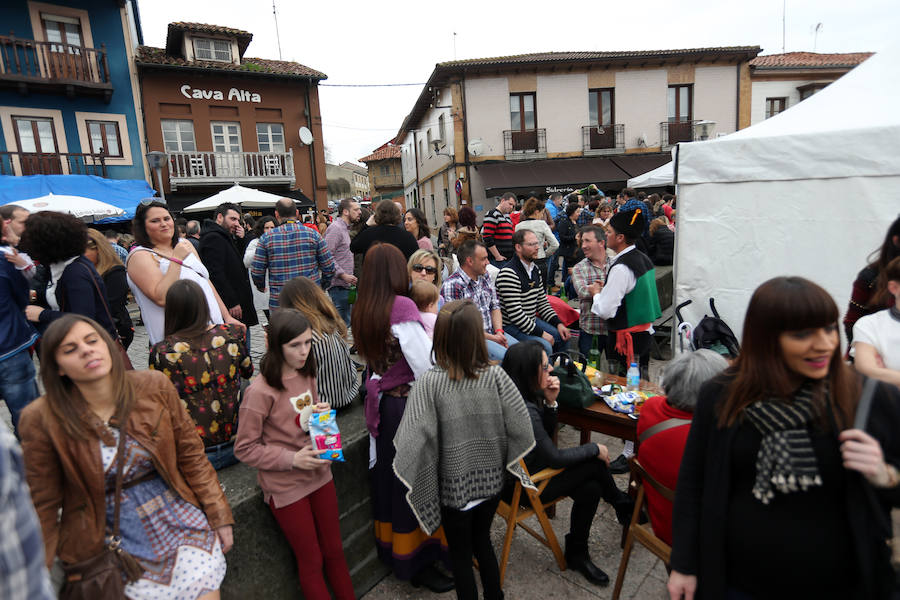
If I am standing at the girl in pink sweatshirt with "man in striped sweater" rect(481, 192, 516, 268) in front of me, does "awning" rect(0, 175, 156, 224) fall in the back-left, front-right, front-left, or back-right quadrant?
front-left

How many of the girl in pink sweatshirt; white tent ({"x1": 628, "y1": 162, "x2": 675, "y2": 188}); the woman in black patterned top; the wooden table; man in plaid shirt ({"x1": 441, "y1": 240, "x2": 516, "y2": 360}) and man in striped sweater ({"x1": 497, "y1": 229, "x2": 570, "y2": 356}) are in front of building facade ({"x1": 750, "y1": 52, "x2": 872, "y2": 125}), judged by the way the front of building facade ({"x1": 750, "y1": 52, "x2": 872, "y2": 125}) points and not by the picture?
6

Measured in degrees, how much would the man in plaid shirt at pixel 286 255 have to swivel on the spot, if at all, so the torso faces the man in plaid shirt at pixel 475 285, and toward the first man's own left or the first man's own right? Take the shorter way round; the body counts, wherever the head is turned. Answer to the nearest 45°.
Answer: approximately 135° to the first man's own right

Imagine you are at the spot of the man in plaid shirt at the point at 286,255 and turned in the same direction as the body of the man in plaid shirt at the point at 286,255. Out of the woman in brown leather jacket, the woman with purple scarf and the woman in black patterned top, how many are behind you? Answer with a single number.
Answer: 3

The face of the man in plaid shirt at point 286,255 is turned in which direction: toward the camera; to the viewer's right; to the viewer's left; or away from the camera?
away from the camera

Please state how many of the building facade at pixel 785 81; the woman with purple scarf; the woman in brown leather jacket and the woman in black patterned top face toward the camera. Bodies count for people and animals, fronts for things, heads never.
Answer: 2

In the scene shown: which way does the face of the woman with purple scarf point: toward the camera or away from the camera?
away from the camera

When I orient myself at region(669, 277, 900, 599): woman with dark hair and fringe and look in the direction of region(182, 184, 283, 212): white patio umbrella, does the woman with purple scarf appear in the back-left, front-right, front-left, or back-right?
front-left

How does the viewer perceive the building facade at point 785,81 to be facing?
facing the viewer

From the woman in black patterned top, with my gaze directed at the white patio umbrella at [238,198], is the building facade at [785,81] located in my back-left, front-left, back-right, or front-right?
front-right

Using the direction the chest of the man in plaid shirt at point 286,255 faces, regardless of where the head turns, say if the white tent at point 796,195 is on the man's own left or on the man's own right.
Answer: on the man's own right

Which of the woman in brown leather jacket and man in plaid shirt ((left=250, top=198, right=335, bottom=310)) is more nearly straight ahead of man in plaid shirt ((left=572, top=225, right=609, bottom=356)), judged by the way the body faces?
the woman in brown leather jacket

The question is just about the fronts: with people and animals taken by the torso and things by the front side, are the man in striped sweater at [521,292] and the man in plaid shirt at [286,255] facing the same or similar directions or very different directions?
very different directions

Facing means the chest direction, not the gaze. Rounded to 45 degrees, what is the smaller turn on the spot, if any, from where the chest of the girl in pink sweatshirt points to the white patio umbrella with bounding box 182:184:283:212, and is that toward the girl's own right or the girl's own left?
approximately 135° to the girl's own left

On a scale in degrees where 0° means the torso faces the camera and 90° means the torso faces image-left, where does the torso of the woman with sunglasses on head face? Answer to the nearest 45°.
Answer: approximately 315°

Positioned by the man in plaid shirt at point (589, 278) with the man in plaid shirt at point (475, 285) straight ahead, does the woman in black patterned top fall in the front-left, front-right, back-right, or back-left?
front-left

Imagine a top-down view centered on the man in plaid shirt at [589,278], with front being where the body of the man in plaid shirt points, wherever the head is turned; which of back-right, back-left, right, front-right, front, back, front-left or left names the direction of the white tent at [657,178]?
back-left
